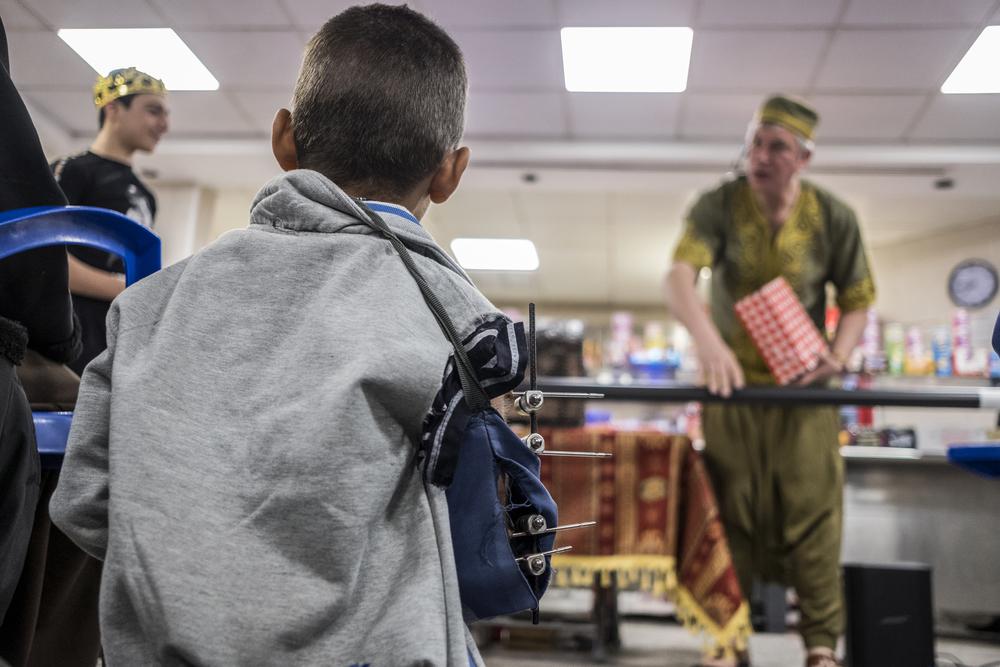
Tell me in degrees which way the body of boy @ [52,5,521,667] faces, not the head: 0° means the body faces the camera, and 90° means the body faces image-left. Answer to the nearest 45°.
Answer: approximately 180°

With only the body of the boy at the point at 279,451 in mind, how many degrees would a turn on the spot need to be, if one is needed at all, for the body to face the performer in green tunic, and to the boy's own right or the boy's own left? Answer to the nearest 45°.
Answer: approximately 45° to the boy's own right

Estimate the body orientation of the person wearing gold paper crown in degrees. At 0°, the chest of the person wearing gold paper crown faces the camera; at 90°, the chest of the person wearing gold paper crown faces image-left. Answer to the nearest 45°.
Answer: approximately 315°

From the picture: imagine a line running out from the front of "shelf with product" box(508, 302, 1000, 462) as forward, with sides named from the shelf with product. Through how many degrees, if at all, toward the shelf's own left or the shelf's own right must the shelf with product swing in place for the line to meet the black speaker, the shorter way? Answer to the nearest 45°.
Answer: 0° — it already faces it

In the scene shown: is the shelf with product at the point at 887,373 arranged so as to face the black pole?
yes

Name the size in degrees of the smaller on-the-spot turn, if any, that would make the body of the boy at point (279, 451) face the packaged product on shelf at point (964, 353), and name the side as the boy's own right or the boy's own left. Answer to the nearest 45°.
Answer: approximately 45° to the boy's own right

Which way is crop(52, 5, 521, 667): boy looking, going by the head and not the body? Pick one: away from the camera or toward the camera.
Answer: away from the camera
